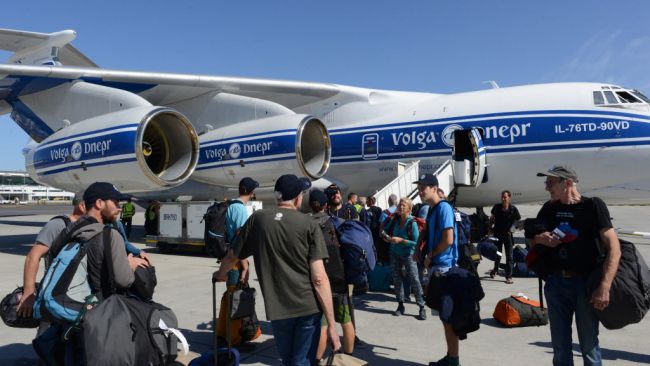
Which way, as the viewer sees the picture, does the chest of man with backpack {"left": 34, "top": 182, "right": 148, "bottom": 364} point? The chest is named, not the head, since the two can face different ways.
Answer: to the viewer's right

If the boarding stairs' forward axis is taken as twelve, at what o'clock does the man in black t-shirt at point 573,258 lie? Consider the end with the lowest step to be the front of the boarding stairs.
The man in black t-shirt is roughly at 9 o'clock from the boarding stairs.

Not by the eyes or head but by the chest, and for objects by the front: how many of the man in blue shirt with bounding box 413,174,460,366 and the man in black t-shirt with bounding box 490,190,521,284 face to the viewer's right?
0

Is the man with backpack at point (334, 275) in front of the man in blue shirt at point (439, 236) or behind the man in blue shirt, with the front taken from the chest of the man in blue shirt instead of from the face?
in front

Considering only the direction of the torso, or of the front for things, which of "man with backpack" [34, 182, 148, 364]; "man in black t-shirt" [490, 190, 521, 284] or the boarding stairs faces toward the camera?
the man in black t-shirt

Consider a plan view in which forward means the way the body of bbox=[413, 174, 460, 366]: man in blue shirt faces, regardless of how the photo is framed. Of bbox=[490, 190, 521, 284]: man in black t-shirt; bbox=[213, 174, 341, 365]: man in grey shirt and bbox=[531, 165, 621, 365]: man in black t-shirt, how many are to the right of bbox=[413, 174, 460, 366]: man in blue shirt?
1

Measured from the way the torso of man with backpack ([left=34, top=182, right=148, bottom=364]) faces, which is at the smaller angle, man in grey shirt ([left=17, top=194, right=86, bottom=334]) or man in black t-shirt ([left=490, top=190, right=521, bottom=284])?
the man in black t-shirt

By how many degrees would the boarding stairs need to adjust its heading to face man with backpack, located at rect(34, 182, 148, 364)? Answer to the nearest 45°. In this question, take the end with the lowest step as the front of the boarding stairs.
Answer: approximately 90° to its left

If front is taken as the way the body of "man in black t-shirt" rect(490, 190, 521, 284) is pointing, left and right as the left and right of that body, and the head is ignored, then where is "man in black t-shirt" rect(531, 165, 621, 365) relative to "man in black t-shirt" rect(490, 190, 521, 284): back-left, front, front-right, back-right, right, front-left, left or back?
front

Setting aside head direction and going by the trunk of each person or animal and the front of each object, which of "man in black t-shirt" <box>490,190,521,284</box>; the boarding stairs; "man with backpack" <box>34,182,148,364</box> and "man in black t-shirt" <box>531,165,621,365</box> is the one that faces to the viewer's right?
the man with backpack

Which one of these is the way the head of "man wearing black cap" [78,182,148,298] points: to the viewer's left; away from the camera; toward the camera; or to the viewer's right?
to the viewer's right

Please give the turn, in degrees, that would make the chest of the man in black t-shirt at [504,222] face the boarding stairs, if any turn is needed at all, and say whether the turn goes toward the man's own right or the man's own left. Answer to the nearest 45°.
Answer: approximately 180°

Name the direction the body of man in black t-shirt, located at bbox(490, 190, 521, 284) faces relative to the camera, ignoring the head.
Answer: toward the camera

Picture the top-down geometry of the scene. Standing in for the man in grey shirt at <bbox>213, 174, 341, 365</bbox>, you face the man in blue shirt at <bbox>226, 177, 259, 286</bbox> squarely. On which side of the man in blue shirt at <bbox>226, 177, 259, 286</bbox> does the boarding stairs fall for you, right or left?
right

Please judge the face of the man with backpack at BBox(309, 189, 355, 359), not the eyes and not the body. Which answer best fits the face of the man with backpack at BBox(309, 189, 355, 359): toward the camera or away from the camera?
away from the camera

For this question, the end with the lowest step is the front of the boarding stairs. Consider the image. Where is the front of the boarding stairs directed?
to the viewer's left
